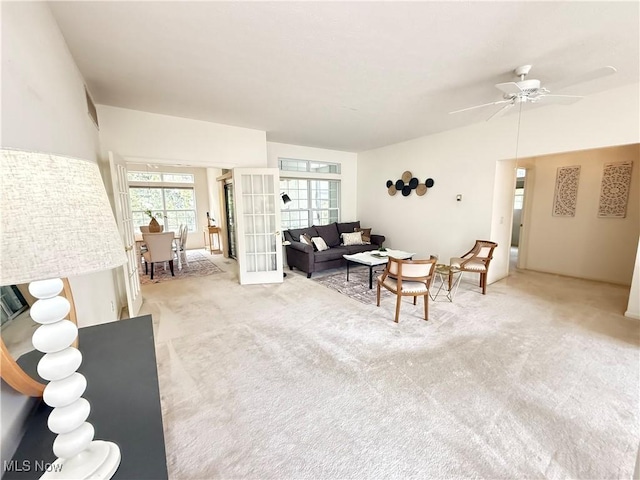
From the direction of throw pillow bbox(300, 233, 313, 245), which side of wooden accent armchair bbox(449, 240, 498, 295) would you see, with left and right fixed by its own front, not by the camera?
front

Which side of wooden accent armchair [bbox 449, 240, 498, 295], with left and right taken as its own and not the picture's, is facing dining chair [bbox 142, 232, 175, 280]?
front

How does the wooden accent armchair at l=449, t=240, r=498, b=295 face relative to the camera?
to the viewer's left

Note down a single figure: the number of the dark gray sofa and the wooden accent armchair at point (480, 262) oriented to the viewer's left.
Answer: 1

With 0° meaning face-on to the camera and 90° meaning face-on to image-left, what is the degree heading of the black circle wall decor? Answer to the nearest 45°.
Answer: approximately 45°

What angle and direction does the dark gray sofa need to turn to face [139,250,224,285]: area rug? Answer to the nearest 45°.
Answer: approximately 135° to its right

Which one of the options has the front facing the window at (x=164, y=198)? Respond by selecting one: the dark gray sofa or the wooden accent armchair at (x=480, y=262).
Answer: the wooden accent armchair
